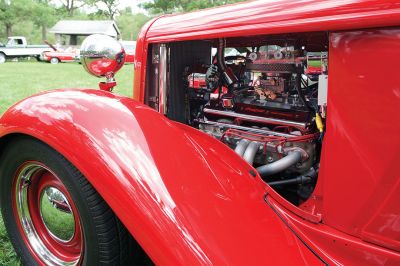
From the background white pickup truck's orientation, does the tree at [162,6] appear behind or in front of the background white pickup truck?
behind

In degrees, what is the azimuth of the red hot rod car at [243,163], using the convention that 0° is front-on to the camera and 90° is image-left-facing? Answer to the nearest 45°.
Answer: approximately 135°

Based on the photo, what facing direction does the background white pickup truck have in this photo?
to the viewer's left

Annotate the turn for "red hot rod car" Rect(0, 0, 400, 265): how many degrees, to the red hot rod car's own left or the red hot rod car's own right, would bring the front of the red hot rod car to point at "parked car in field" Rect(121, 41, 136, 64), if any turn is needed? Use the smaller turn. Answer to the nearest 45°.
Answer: approximately 45° to the red hot rod car's own right
